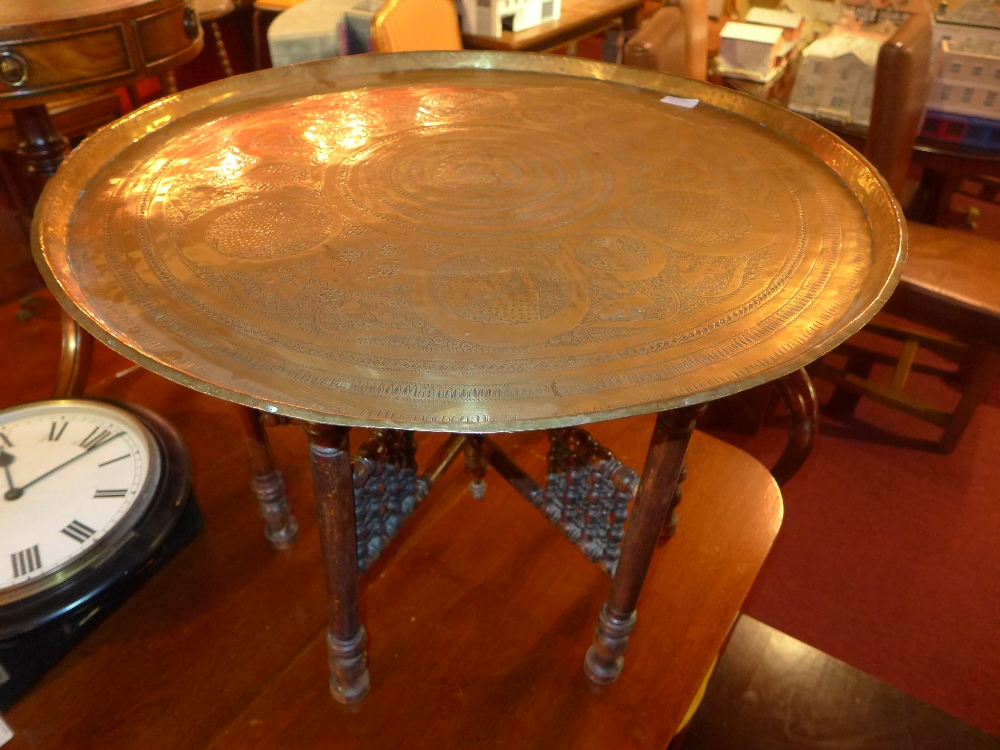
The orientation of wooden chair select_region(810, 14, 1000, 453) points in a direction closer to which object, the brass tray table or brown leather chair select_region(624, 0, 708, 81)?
the brass tray table

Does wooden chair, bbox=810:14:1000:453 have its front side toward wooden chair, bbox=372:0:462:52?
no

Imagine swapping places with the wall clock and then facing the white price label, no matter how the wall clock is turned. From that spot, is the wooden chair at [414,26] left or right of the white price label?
left

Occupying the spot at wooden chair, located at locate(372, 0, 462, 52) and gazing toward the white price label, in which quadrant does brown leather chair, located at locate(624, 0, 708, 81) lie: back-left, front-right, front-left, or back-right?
front-left

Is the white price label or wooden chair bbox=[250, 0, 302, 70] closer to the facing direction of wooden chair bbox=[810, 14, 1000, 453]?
the white price label

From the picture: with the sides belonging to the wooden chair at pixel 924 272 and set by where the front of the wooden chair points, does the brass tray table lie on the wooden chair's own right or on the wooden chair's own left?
on the wooden chair's own right

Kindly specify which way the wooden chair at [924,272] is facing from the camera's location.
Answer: facing the viewer and to the right of the viewer

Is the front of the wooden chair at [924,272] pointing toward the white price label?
no

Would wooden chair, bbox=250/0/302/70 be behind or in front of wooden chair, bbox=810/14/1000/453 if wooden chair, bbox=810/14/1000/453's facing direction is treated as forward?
behind

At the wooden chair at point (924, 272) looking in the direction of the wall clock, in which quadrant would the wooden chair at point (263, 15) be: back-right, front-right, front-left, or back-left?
front-right

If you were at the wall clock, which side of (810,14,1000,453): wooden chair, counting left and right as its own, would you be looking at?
right
